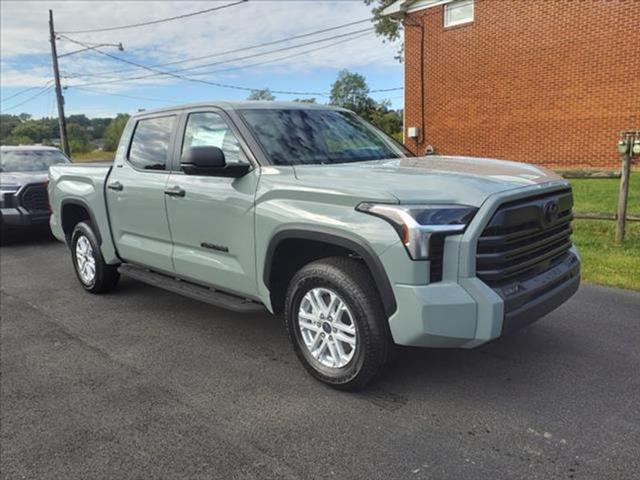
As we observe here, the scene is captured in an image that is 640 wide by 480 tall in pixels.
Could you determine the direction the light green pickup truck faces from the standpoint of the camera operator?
facing the viewer and to the right of the viewer

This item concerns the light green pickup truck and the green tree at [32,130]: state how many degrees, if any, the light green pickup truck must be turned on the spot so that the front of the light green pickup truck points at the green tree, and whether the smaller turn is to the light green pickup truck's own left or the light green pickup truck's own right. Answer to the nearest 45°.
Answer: approximately 180°

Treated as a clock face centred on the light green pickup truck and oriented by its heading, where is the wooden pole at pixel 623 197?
The wooden pole is roughly at 9 o'clock from the light green pickup truck.

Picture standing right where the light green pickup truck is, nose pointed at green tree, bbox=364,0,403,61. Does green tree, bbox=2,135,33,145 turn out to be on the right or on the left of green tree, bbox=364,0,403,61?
left

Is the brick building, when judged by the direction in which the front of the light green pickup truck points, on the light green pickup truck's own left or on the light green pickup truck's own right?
on the light green pickup truck's own left

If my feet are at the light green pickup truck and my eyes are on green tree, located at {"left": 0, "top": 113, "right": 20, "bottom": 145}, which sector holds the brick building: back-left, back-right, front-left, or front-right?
front-right

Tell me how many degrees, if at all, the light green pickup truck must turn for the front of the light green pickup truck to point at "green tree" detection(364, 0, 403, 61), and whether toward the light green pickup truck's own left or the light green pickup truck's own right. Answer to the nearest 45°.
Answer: approximately 135° to the light green pickup truck's own left

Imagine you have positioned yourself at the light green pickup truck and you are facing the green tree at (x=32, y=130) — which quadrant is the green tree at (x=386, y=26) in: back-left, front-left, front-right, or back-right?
front-right

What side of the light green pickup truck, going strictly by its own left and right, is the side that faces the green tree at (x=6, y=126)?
back
